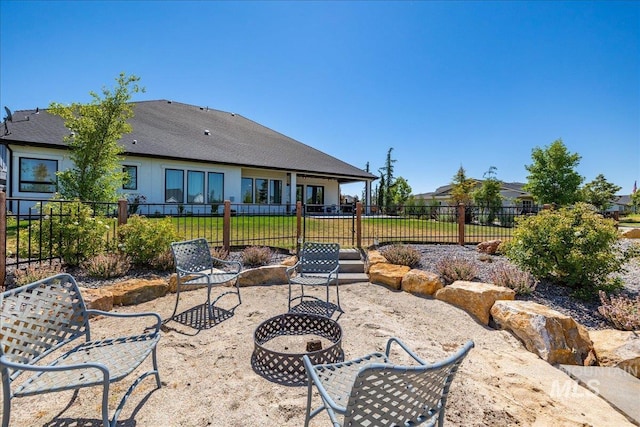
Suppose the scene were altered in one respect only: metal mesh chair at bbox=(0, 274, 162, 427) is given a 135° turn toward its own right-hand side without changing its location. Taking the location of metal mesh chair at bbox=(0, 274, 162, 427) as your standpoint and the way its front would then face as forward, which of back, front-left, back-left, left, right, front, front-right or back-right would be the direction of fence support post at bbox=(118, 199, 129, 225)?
right

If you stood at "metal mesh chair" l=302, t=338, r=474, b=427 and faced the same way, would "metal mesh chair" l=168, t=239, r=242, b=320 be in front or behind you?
in front

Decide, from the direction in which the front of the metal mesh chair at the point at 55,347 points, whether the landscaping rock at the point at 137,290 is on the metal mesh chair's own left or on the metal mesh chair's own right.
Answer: on the metal mesh chair's own left

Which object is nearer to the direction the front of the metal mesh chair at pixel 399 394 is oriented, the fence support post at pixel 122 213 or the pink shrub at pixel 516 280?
the fence support post

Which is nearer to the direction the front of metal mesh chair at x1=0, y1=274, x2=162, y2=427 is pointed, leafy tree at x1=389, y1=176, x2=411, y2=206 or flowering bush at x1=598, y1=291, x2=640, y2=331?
the flowering bush

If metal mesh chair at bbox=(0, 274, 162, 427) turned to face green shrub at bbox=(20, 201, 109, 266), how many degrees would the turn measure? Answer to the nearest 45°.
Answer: approximately 135° to its left

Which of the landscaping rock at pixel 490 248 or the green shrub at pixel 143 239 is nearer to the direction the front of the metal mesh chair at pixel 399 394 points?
the green shrub

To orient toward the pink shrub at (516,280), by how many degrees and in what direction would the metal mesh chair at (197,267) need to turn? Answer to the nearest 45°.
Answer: approximately 45° to its left

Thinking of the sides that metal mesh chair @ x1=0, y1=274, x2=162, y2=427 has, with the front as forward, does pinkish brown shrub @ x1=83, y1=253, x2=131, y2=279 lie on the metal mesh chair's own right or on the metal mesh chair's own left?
on the metal mesh chair's own left

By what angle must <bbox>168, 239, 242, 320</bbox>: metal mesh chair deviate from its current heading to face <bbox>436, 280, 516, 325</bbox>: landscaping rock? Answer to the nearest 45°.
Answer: approximately 45° to its left

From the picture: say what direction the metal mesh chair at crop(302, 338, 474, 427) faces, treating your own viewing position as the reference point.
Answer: facing away from the viewer and to the left of the viewer

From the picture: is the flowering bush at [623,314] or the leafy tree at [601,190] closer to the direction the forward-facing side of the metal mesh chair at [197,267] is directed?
the flowering bush

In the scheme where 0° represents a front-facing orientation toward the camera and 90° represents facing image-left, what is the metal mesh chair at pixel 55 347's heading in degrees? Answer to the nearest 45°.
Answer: approximately 315°

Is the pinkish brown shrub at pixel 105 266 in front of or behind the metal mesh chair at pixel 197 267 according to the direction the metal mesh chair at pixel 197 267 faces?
behind

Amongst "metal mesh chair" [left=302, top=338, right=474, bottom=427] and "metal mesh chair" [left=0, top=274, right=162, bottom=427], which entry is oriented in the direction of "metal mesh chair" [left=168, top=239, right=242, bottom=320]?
"metal mesh chair" [left=302, top=338, right=474, bottom=427]
